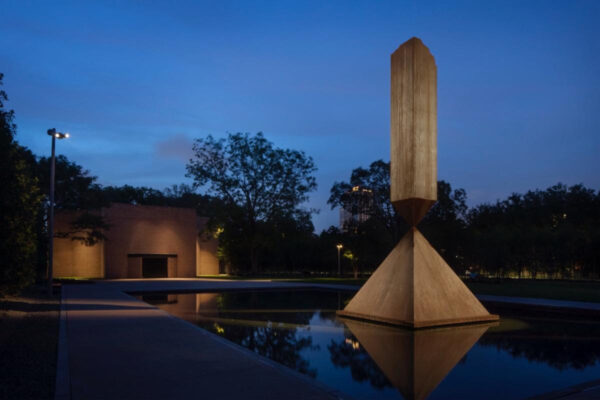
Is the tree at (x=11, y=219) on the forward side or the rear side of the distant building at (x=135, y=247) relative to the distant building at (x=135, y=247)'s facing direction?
on the forward side

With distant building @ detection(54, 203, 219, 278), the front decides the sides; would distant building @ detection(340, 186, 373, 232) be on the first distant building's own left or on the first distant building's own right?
on the first distant building's own left

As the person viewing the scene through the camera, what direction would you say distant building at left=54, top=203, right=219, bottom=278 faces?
facing the viewer

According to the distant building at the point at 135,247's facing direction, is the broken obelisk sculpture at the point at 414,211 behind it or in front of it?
in front

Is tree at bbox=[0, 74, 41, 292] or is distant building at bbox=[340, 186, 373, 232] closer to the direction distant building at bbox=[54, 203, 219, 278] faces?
the tree
